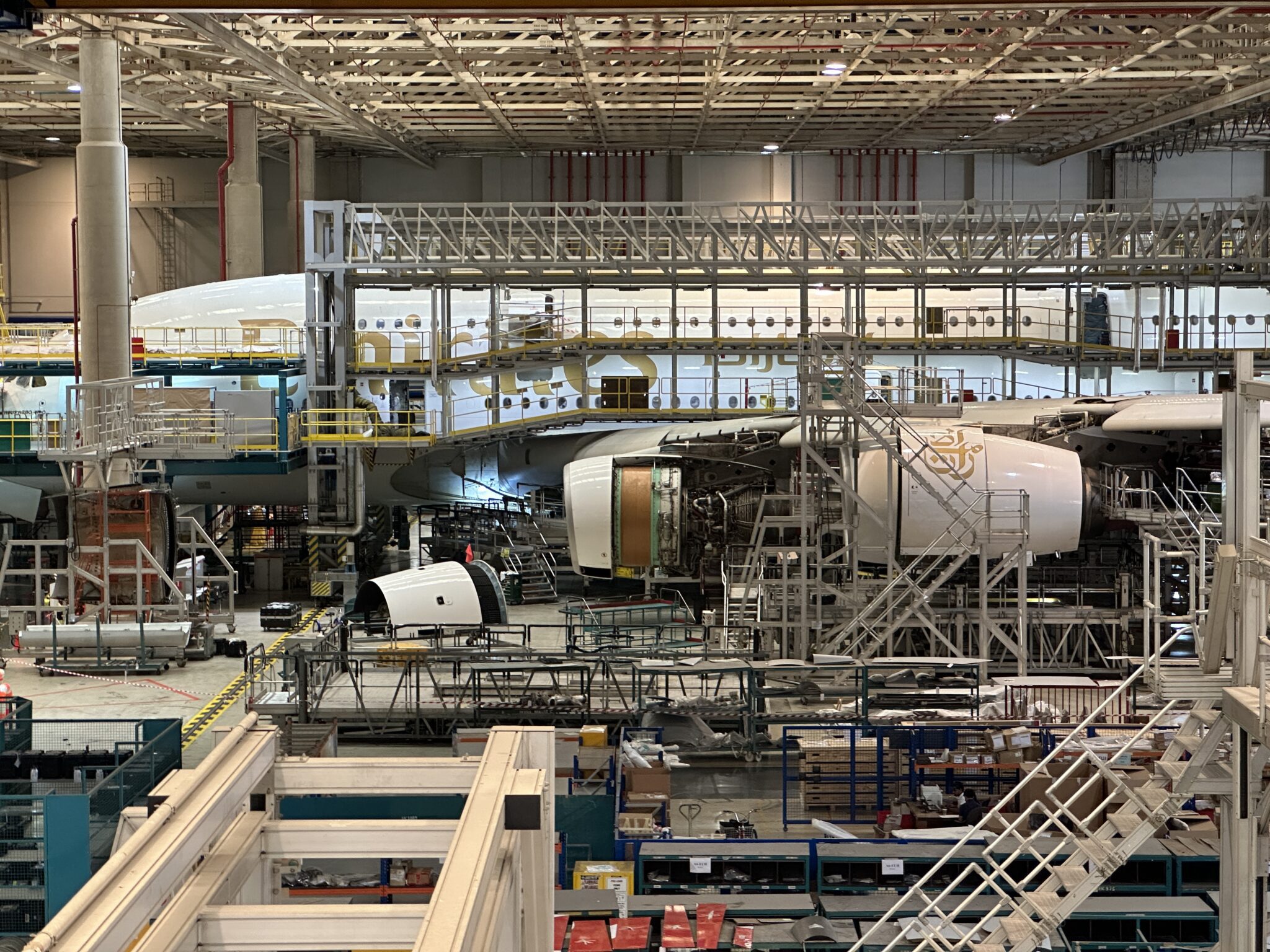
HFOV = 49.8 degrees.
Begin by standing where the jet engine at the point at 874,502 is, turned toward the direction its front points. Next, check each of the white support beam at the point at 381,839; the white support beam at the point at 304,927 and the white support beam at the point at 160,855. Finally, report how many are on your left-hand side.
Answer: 3

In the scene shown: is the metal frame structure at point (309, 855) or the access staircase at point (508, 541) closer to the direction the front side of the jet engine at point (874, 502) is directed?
the access staircase

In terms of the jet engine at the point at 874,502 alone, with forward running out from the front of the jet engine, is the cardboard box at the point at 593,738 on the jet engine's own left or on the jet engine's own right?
on the jet engine's own left

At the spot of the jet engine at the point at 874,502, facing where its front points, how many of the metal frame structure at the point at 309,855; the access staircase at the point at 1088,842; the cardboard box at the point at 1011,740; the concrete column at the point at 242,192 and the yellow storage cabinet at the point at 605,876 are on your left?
4

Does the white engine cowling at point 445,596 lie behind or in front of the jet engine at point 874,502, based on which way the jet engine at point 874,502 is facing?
in front

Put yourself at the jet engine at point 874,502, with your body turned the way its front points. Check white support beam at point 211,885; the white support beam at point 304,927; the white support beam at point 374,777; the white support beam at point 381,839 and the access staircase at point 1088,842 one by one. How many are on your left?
5

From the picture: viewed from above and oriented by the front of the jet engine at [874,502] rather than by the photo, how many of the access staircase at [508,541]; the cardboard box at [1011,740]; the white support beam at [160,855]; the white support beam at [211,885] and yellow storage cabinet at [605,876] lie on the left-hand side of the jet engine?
4

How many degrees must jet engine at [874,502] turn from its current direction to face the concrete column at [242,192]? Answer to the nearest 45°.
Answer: approximately 45° to its right

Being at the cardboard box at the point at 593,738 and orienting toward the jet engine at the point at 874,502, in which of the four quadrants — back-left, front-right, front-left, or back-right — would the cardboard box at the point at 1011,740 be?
front-right

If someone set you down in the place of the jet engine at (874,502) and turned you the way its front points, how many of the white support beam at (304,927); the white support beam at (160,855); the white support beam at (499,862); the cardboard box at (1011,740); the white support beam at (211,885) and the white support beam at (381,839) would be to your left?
6

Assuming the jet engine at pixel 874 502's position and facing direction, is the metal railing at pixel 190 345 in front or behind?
in front

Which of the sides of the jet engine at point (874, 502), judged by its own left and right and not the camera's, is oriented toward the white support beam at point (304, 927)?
left

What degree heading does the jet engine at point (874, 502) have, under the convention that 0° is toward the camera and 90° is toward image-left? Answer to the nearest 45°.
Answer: approximately 90°

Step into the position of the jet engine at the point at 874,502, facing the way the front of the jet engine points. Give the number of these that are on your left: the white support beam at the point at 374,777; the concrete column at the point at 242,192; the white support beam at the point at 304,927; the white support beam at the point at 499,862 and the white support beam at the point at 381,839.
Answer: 4

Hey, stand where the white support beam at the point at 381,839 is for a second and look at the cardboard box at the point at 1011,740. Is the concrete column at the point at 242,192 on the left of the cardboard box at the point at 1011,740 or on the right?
left

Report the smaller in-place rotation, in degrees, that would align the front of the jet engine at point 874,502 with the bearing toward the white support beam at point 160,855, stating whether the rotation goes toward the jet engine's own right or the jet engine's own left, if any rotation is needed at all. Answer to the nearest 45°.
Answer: approximately 90° to the jet engine's own left

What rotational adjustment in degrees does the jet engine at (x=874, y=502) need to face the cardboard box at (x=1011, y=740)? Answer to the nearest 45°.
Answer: approximately 90° to its left

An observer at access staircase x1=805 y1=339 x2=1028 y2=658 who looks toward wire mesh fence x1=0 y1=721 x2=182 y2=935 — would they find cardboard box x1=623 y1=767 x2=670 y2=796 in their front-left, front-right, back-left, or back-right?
front-left

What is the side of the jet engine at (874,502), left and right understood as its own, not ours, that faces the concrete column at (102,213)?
front

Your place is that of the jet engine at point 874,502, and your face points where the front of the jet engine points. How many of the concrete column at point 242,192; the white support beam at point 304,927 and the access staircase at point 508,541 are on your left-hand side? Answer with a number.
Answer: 1

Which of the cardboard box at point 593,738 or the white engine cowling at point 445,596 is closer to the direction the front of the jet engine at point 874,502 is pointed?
the white engine cowling

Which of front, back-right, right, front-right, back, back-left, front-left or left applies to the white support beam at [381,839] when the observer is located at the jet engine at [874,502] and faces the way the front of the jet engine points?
left

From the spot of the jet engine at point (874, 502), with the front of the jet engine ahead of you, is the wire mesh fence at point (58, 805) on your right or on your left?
on your left
